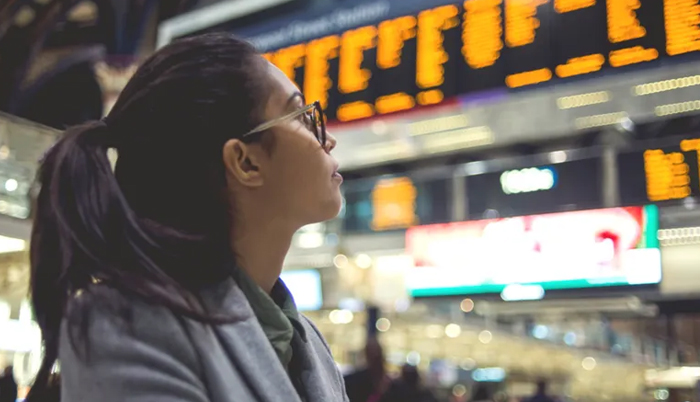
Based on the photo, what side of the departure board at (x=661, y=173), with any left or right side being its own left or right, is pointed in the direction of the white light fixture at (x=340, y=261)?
right

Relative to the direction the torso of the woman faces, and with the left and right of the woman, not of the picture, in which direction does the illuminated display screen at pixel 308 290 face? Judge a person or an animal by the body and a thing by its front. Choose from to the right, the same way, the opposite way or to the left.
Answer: to the right

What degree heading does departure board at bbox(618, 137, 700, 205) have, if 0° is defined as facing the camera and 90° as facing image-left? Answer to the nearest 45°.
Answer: approximately 45°

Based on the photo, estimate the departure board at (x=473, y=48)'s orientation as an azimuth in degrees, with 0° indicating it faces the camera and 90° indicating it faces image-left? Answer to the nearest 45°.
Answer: approximately 45°

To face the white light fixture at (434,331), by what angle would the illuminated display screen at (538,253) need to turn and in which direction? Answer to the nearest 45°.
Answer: approximately 135° to its right

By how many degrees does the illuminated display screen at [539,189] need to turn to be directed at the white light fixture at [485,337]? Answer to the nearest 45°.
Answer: approximately 135° to its right

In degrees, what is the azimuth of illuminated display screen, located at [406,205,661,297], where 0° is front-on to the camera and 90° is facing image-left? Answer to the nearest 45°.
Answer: approximately 45°

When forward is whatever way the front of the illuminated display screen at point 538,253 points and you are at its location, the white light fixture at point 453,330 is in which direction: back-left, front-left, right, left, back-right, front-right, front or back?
back-right

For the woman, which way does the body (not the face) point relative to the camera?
to the viewer's right
